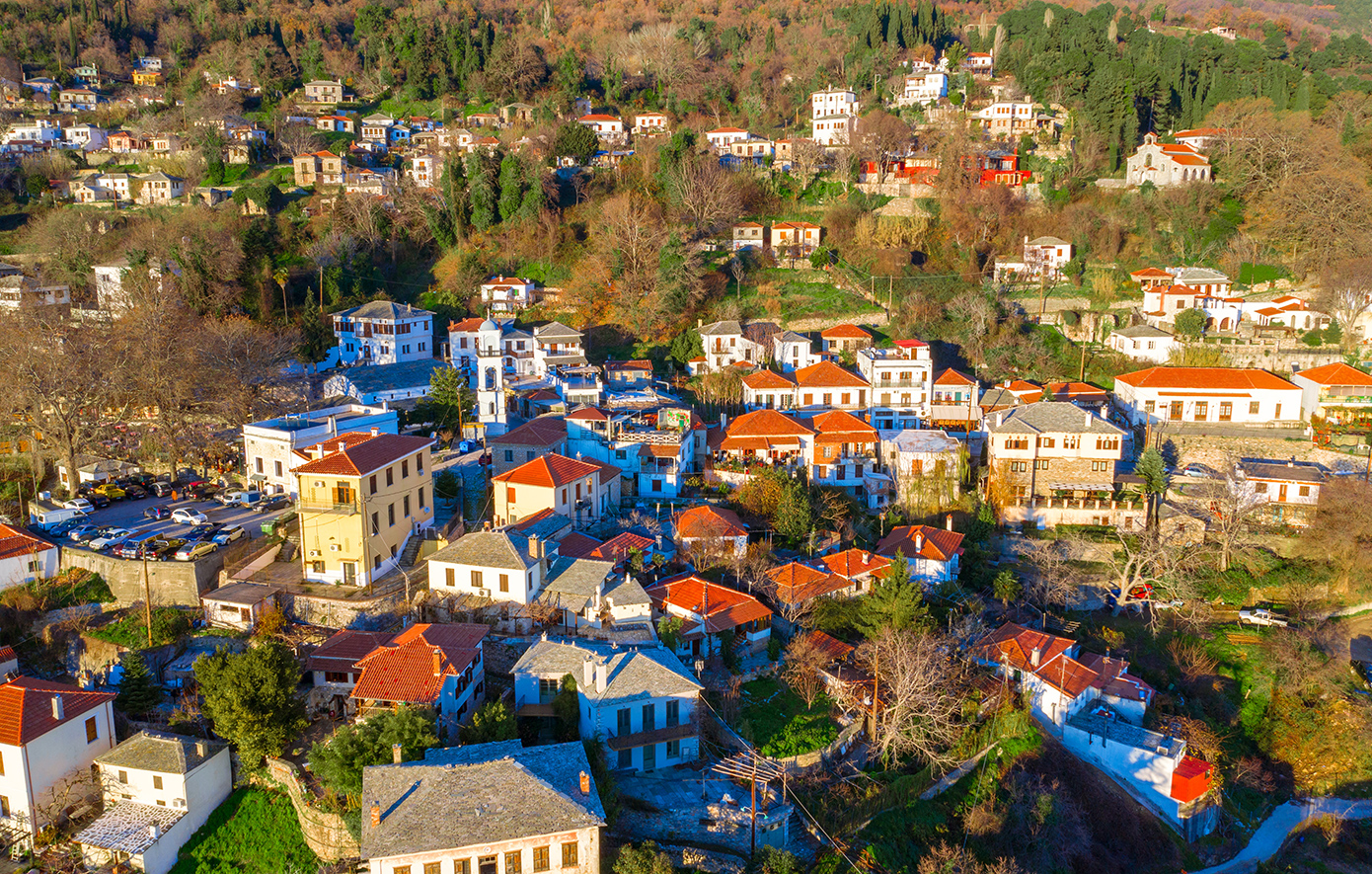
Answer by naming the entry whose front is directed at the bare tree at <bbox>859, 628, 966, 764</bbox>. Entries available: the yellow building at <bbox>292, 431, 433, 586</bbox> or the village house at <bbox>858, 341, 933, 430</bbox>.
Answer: the village house

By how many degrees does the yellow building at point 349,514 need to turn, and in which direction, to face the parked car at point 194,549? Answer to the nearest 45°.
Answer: approximately 45° to its right

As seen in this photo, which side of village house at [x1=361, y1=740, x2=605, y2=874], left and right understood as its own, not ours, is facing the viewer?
front

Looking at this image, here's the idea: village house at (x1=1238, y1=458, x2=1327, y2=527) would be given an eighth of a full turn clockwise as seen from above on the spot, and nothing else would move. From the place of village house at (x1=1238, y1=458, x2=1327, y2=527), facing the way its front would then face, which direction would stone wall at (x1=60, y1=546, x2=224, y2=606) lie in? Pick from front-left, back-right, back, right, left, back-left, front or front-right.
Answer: front

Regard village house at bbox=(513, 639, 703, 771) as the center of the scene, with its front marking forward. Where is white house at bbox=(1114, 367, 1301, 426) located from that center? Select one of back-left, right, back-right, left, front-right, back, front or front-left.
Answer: back-left

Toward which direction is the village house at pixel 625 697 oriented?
toward the camera

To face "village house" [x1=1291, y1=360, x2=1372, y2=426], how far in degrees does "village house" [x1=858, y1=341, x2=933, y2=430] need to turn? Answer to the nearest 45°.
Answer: approximately 90° to its left

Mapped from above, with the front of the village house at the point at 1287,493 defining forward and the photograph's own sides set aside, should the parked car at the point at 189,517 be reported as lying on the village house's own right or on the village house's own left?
on the village house's own right

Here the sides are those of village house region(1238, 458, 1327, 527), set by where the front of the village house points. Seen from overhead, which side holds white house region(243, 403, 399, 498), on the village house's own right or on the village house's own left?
on the village house's own right

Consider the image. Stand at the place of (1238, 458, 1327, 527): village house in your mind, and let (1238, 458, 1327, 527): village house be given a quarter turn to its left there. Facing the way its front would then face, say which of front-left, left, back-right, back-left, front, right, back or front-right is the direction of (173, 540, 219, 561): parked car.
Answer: back-right

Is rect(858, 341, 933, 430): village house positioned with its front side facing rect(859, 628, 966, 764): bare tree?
yes

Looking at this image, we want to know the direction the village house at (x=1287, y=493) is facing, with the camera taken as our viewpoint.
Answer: facing the viewer

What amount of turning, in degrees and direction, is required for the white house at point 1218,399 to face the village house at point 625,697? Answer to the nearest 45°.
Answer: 0° — it already faces it

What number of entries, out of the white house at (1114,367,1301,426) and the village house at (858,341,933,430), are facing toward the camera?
2

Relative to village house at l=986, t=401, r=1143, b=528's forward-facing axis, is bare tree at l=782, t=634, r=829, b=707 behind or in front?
in front

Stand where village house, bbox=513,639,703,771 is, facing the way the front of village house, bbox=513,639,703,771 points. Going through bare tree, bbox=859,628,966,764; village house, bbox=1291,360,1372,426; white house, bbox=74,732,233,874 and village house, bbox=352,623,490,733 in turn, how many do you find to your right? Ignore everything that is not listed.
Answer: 2

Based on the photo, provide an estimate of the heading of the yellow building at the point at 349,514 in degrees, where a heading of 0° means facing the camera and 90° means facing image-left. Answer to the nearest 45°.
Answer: approximately 45°

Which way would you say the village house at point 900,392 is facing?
toward the camera
